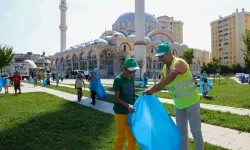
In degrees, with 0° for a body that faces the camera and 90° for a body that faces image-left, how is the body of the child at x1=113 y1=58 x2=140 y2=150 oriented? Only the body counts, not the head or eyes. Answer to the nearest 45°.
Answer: approximately 315°

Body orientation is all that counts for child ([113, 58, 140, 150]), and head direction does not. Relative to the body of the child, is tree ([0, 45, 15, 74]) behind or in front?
behind
